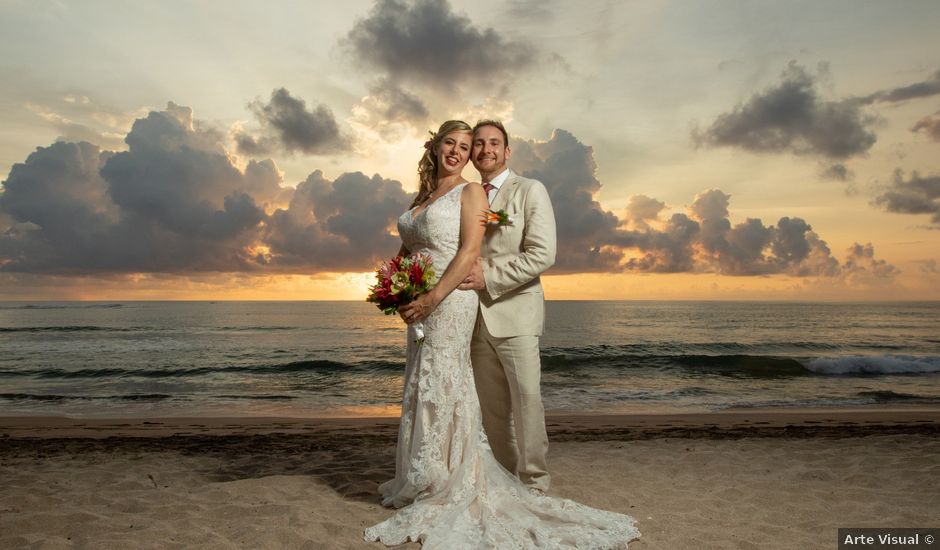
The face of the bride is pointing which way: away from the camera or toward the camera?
toward the camera

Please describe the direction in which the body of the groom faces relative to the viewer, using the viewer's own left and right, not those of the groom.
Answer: facing the viewer and to the left of the viewer

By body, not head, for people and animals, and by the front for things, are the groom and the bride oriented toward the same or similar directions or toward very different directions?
same or similar directions
